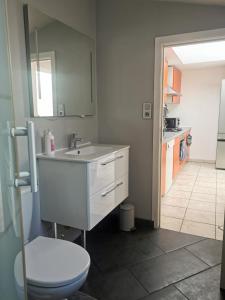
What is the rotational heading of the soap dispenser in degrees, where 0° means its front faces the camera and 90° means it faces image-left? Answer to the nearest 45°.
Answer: approximately 315°

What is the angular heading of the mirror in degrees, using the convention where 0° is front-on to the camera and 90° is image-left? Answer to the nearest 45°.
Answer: approximately 315°

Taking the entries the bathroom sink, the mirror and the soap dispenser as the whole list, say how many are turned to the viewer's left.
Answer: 0

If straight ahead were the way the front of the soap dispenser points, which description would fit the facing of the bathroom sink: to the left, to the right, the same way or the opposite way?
the same way

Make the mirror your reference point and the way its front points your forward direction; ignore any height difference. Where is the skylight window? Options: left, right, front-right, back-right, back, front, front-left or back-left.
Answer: left

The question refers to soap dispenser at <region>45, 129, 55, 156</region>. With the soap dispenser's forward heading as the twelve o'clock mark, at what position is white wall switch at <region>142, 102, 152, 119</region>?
The white wall switch is roughly at 10 o'clock from the soap dispenser.

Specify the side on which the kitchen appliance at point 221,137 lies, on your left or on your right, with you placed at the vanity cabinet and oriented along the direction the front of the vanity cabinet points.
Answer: on your left

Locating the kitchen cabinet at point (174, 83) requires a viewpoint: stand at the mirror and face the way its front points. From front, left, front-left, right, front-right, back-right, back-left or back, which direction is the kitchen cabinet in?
left

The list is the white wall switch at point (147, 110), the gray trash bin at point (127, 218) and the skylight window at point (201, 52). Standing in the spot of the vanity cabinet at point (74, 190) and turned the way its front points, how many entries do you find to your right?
0

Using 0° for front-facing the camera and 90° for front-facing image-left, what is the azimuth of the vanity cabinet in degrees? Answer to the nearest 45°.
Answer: approximately 315°

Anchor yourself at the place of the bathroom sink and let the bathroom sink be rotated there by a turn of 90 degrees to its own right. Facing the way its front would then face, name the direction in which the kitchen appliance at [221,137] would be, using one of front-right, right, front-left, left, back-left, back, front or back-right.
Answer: back

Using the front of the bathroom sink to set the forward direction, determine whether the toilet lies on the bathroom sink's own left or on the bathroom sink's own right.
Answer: on the bathroom sink's own right

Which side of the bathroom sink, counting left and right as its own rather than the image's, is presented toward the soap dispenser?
right

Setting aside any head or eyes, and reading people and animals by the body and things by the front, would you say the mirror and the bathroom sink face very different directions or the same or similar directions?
same or similar directions

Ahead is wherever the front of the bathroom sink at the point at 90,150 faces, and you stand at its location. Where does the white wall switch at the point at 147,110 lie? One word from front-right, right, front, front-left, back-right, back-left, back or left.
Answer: front-left

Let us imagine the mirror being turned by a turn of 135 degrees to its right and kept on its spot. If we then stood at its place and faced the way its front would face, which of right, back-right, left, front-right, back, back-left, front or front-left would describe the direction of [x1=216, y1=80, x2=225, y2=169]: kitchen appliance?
back-right

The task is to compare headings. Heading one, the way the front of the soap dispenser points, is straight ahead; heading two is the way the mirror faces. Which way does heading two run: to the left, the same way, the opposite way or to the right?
the same way

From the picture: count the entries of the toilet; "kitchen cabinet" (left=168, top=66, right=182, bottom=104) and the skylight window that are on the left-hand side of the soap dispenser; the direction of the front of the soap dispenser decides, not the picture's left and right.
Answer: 2

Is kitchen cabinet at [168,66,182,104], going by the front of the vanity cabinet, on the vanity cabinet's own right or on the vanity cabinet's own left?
on the vanity cabinet's own left
